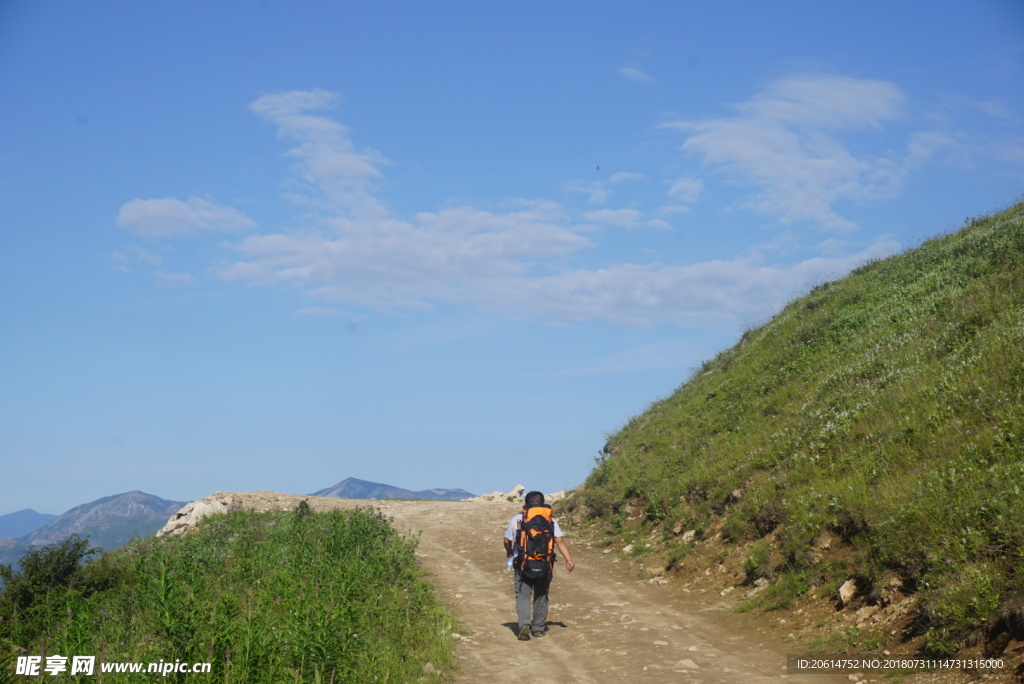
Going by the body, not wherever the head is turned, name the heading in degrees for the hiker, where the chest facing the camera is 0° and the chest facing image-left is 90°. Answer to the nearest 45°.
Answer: approximately 180°
